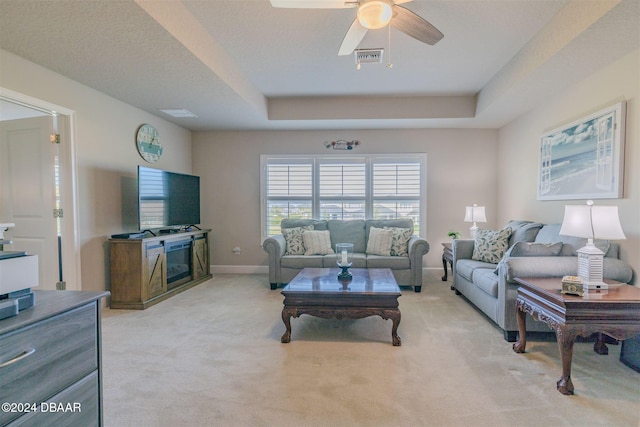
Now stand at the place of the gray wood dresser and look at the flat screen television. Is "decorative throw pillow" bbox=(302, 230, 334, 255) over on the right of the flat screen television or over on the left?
right

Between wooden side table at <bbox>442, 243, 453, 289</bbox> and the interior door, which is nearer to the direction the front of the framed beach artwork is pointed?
the interior door

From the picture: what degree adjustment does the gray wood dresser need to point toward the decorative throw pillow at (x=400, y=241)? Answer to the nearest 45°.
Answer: approximately 45° to its left

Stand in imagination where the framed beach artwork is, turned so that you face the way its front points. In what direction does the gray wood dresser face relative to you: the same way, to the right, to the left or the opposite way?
the opposite way

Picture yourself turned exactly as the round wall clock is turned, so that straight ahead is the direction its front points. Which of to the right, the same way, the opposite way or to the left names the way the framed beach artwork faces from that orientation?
the opposite way

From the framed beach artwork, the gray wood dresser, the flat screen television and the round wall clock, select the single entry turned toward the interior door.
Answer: the framed beach artwork

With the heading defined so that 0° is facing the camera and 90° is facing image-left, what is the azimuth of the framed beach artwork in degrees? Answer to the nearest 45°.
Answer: approximately 45°

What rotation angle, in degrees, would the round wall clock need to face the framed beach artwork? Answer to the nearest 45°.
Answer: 0° — it already faces it

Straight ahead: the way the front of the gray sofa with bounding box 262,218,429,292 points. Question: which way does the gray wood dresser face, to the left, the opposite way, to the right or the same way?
to the left

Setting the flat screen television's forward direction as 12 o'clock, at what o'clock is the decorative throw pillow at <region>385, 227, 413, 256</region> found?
The decorative throw pillow is roughly at 11 o'clock from the flat screen television.

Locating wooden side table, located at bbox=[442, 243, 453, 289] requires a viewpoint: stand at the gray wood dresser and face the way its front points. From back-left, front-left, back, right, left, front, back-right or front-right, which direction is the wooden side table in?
front-left

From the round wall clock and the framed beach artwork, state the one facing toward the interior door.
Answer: the framed beach artwork

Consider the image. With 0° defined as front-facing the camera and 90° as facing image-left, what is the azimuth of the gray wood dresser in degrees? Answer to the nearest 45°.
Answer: approximately 315°
